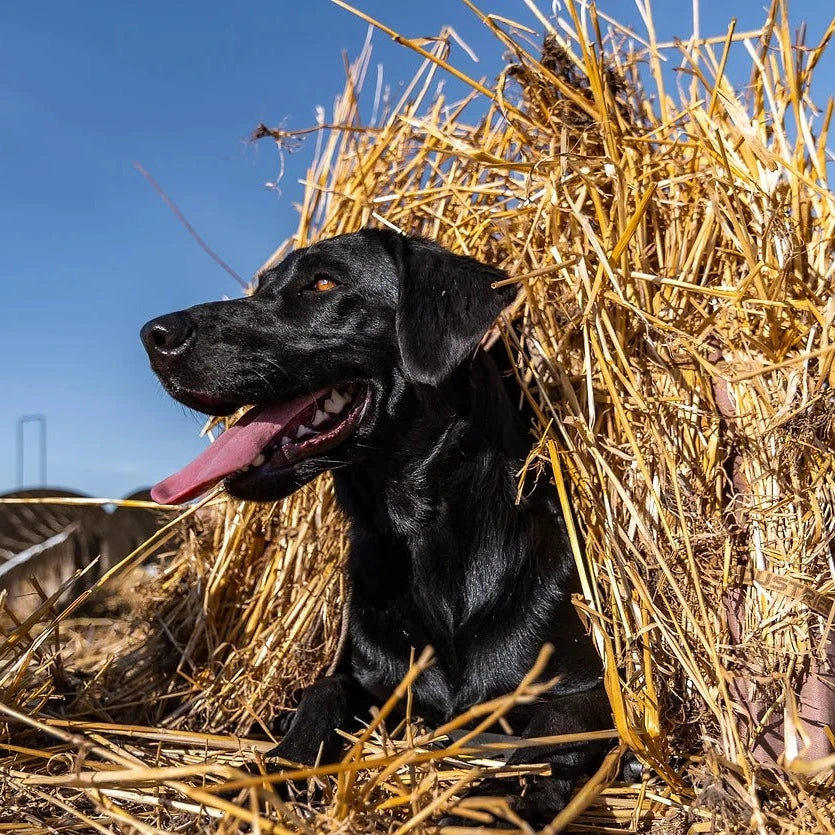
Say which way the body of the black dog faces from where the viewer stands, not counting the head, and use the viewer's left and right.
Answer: facing the viewer and to the left of the viewer
